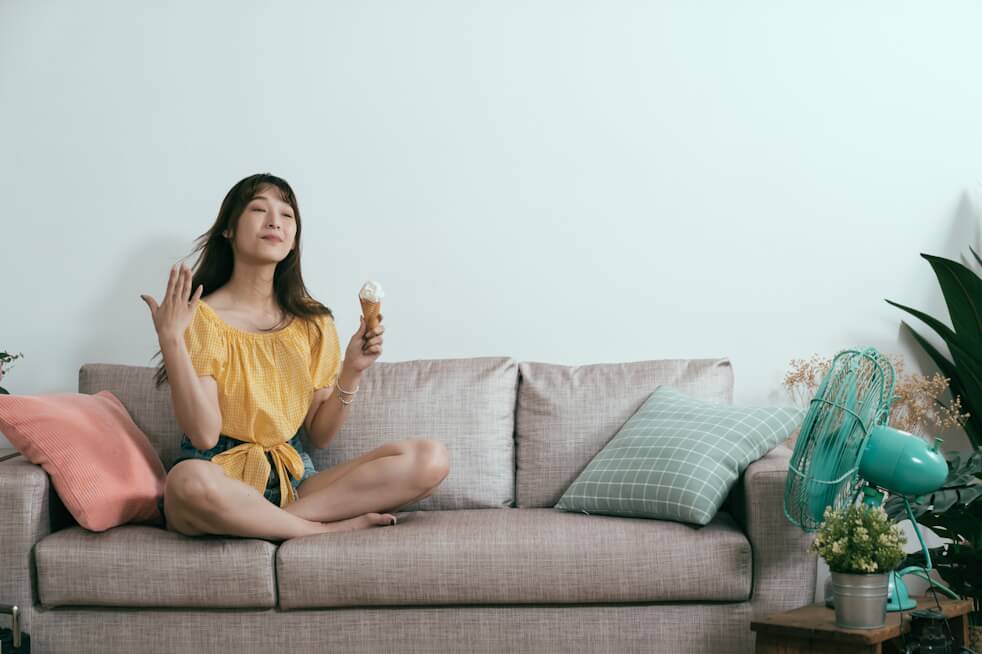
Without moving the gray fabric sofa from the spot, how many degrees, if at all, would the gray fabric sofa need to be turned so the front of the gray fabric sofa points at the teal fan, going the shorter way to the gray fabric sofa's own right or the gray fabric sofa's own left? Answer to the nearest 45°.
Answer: approximately 90° to the gray fabric sofa's own left

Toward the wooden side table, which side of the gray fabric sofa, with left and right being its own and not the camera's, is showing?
left

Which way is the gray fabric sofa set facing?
toward the camera

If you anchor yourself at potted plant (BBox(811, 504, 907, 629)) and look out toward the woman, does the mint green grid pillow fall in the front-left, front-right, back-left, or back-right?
front-right

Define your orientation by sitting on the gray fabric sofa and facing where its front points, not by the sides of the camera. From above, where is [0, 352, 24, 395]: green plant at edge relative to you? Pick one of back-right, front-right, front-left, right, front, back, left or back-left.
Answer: back-right

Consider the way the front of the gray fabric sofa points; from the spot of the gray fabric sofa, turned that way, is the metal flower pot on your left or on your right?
on your left

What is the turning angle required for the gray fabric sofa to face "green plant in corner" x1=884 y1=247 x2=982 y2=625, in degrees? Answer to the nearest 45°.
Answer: approximately 90° to its left

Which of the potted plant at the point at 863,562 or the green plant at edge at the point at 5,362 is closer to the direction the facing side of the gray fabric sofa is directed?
the potted plant
